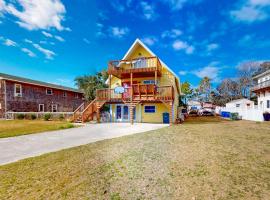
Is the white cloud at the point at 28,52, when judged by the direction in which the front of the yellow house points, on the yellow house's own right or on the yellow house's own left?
on the yellow house's own right

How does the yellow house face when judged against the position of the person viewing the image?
facing the viewer

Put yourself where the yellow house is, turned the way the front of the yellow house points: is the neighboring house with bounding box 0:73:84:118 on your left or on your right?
on your right

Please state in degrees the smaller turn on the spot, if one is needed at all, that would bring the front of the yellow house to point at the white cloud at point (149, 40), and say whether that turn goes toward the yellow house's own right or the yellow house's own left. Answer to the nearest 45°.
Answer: approximately 180°

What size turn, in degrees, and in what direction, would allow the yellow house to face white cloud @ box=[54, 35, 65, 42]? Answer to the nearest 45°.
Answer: approximately 135° to its right

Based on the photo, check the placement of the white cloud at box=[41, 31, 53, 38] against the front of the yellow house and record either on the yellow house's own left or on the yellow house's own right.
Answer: on the yellow house's own right

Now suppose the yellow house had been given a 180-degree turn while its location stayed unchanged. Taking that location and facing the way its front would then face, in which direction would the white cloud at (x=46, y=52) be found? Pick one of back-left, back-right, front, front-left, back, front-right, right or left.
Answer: front-left
